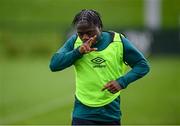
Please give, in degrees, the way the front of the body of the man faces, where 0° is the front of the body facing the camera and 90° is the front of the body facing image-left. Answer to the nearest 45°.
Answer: approximately 0°
